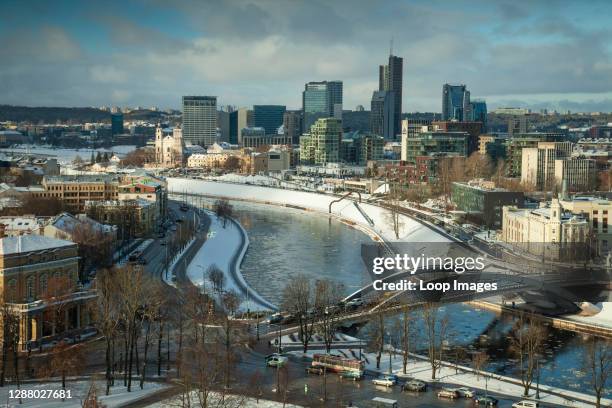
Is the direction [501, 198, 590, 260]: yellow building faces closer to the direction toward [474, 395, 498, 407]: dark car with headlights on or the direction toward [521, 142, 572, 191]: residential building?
the dark car with headlights on

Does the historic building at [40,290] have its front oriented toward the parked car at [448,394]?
yes

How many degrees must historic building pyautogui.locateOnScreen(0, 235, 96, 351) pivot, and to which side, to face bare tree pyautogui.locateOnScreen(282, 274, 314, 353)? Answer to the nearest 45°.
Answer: approximately 45° to its left

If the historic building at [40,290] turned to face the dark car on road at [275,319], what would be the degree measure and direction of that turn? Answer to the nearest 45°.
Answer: approximately 45° to its left

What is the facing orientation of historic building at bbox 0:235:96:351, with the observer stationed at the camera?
facing the viewer and to the right of the viewer

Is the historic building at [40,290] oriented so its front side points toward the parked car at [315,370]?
yes

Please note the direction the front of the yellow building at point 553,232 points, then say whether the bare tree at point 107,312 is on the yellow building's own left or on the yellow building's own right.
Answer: on the yellow building's own right

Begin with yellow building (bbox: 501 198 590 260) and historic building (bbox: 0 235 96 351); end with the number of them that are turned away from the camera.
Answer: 0

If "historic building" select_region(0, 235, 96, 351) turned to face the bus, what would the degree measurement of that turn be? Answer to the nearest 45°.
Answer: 0° — it already faces it

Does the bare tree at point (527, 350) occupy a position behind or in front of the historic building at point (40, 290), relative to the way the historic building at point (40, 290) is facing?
in front
